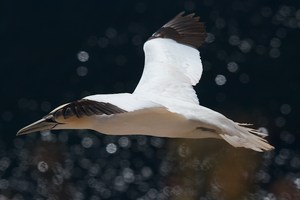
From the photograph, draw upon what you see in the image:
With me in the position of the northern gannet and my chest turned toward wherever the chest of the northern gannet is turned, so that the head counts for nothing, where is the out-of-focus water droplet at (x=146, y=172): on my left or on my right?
on my right

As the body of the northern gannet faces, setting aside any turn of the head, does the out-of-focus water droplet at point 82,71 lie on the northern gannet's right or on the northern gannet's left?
on the northern gannet's right

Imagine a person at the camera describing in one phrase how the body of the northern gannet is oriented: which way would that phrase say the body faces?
to the viewer's left

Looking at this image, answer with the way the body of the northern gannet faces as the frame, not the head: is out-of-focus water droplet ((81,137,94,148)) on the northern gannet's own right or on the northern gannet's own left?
on the northern gannet's own right

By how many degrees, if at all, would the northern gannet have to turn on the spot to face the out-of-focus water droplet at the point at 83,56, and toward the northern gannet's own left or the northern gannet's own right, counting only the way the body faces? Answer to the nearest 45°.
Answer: approximately 90° to the northern gannet's own right
